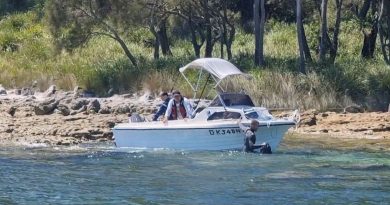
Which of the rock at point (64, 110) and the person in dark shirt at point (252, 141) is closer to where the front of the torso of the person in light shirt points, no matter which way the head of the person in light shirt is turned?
the person in dark shirt

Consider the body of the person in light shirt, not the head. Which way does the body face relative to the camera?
toward the camera

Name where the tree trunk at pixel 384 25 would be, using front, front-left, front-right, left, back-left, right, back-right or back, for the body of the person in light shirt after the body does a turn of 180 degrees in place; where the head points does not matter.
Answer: front-right

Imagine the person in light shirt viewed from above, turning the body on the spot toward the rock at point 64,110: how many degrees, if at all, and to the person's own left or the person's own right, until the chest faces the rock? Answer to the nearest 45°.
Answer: approximately 135° to the person's own right

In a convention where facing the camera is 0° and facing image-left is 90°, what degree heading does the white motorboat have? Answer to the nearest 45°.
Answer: approximately 270°
